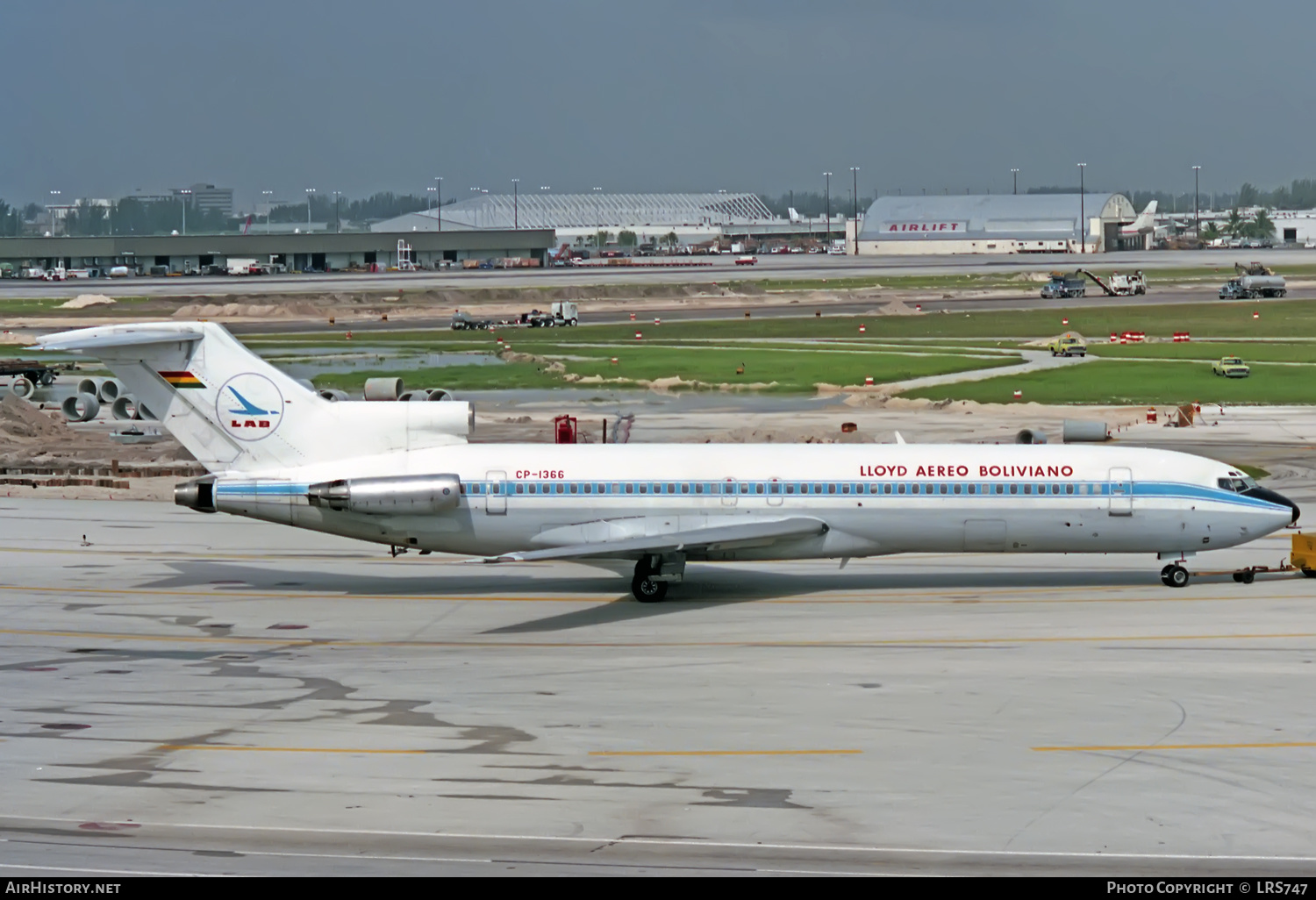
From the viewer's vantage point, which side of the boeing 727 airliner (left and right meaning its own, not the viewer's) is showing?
right
